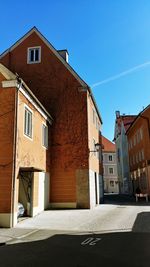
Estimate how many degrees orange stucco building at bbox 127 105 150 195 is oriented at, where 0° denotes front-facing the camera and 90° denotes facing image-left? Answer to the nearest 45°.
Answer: approximately 90°

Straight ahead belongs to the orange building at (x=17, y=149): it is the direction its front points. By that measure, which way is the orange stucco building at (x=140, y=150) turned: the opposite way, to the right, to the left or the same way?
the opposite way

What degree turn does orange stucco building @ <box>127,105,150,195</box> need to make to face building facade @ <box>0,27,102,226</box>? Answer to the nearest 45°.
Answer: approximately 90° to its left

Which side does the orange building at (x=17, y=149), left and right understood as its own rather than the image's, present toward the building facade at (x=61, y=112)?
left

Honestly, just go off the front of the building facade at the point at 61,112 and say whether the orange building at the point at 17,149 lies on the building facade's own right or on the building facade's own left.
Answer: on the building facade's own right

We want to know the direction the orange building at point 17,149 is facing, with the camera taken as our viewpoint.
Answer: facing to the right of the viewer
